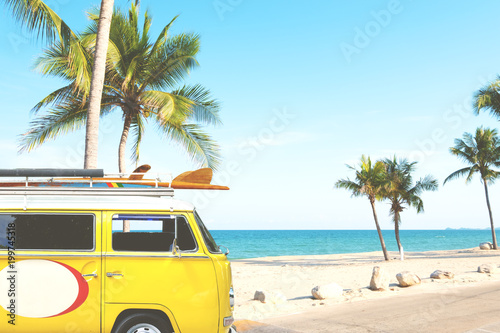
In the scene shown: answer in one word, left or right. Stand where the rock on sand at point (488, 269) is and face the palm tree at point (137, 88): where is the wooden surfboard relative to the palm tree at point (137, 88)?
left

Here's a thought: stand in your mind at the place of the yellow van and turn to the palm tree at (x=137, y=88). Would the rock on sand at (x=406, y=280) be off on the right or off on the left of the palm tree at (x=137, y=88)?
right

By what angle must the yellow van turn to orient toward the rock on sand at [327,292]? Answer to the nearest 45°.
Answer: approximately 45° to its left

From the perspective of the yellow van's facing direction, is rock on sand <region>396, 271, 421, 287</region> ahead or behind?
ahead

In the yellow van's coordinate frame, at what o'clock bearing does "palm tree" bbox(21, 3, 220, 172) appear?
The palm tree is roughly at 9 o'clock from the yellow van.

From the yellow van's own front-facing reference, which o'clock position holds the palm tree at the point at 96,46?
The palm tree is roughly at 9 o'clock from the yellow van.

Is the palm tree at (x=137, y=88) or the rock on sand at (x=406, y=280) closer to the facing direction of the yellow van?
the rock on sand

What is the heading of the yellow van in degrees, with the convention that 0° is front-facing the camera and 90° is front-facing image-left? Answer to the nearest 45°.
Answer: approximately 270°

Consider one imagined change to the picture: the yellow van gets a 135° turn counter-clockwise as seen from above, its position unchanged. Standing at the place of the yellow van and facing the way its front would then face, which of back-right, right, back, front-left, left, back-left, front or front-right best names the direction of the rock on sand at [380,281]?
right
